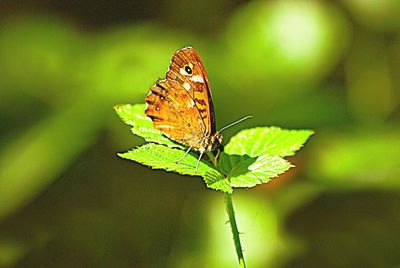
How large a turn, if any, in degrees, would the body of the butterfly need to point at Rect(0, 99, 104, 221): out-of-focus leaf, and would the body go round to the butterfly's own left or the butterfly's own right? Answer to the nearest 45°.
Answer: approximately 135° to the butterfly's own left

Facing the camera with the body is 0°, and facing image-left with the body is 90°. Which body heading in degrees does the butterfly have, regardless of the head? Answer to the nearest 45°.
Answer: approximately 270°
